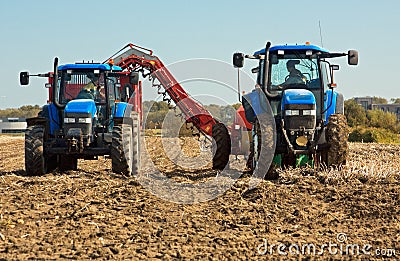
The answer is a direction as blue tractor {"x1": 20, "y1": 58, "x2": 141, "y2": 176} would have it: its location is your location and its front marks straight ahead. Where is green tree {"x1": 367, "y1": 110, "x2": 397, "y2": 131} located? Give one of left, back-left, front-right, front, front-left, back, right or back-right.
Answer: back-left

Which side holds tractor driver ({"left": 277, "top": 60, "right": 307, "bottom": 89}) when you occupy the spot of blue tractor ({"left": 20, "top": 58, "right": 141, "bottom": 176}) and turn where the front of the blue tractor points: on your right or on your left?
on your left

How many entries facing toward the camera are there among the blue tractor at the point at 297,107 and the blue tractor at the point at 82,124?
2

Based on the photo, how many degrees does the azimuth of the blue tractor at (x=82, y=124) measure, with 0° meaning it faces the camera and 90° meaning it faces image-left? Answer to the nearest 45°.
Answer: approximately 0°

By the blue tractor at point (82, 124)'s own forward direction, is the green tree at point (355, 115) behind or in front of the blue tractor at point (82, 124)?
behind

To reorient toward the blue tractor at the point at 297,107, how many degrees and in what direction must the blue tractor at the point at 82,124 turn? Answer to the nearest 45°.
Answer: approximately 45° to its left

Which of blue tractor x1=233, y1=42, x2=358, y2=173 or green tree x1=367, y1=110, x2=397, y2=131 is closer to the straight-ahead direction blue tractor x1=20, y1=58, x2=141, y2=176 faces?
the blue tractor

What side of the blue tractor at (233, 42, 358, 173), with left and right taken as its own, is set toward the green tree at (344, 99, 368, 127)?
back

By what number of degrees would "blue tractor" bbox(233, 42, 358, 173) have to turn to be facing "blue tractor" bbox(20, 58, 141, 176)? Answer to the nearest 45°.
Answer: approximately 90° to its right
